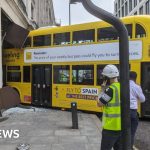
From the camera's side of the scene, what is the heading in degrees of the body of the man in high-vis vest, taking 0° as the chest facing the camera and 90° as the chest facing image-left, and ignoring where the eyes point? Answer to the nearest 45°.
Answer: approximately 135°

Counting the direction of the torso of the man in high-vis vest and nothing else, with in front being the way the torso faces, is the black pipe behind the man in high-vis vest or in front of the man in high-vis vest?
behind

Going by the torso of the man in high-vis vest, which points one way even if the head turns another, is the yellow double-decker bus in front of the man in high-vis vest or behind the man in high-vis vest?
in front

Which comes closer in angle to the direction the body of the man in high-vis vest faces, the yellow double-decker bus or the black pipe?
the yellow double-decker bus
